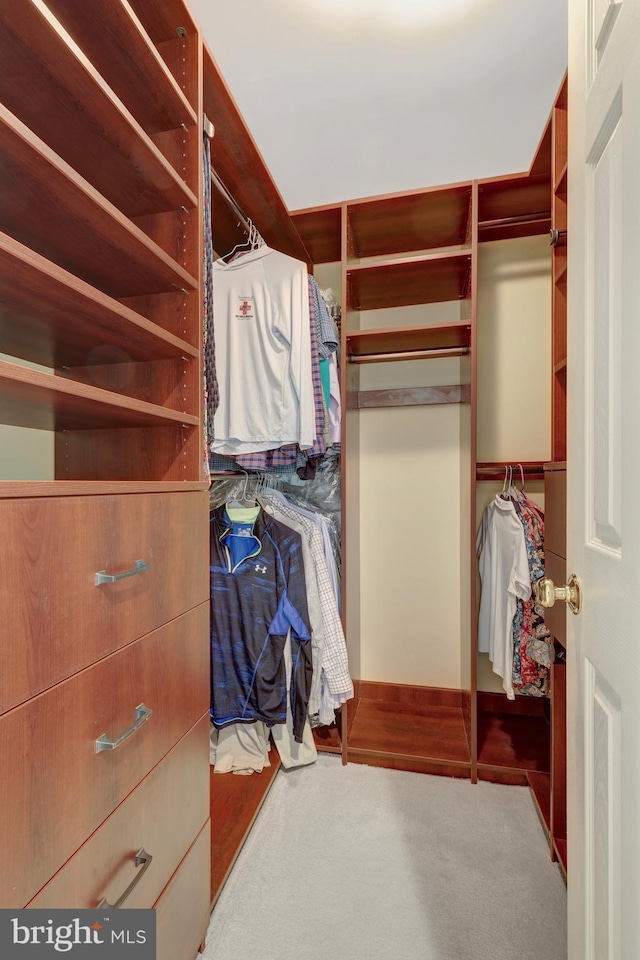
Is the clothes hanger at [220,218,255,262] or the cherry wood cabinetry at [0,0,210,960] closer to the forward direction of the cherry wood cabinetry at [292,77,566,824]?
the cherry wood cabinetry

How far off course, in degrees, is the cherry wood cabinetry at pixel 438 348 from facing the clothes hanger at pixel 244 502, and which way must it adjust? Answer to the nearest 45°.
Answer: approximately 90° to its right

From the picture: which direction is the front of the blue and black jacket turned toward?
toward the camera

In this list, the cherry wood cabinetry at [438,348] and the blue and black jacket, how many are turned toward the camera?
2

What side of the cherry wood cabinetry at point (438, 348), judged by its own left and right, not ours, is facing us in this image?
front

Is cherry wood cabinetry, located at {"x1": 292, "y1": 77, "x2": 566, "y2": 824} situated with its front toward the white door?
yes

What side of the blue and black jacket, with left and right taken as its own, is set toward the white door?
front

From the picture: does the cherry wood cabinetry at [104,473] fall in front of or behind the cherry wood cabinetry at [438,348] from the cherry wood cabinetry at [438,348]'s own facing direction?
in front

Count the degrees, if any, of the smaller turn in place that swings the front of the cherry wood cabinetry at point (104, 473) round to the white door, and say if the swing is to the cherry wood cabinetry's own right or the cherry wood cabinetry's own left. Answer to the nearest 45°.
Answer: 0° — it already faces it

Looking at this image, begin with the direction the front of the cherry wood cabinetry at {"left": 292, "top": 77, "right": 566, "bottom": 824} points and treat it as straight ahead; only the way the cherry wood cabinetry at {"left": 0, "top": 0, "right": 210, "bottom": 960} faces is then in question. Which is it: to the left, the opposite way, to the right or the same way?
to the left

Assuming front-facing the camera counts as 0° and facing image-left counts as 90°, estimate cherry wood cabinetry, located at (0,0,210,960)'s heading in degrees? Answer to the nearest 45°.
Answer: approximately 315°
